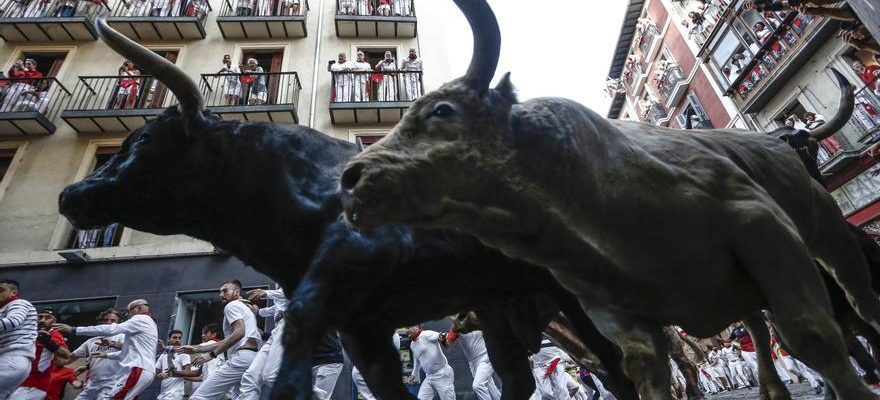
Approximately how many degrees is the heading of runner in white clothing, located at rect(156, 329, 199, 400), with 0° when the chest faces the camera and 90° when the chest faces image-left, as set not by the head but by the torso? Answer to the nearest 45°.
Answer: approximately 0°

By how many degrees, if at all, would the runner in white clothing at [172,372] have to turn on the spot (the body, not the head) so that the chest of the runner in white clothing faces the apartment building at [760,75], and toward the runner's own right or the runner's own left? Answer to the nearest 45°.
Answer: approximately 90° to the runner's own left

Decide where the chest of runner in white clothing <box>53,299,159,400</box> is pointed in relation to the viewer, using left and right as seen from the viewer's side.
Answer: facing to the left of the viewer

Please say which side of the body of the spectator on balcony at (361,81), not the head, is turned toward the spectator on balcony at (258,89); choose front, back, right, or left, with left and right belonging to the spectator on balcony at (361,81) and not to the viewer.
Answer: right

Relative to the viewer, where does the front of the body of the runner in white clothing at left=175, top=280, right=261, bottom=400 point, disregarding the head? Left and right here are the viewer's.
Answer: facing to the left of the viewer

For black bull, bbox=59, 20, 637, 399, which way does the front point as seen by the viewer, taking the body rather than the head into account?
to the viewer's left
